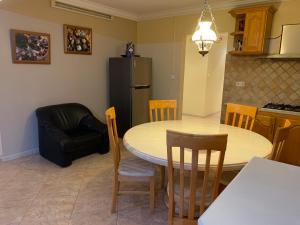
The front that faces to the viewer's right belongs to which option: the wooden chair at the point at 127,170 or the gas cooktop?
the wooden chair

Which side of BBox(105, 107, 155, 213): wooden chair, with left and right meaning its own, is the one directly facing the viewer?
right

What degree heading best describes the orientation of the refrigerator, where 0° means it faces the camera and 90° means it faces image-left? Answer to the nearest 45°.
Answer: approximately 315°

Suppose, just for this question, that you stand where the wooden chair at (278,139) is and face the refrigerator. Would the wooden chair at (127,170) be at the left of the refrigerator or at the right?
left

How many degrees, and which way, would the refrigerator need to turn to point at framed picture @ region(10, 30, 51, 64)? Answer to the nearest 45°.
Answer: approximately 90° to its right

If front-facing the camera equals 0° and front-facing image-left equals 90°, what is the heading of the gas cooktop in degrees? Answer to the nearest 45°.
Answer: approximately 45°

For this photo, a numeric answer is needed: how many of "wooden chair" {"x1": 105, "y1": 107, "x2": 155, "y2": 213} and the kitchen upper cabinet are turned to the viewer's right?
1
